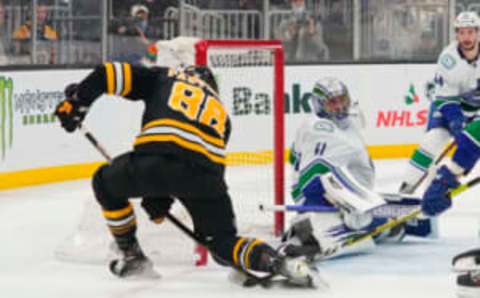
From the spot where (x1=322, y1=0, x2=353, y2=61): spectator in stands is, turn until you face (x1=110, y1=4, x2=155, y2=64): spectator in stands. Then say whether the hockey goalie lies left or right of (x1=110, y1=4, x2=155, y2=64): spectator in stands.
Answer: left

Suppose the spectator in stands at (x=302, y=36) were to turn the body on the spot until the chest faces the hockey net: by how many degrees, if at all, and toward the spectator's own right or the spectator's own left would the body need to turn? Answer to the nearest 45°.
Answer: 0° — they already face it

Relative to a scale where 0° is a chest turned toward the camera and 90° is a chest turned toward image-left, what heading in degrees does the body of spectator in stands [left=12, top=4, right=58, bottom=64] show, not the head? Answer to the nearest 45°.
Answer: approximately 0°

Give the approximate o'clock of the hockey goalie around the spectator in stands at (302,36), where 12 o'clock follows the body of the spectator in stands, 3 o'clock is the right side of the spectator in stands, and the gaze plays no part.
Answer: The hockey goalie is roughly at 12 o'clock from the spectator in stands.

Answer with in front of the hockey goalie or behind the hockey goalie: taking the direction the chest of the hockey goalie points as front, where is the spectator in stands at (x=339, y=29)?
behind

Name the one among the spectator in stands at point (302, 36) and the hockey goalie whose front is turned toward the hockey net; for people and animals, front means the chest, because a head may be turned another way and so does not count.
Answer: the spectator in stands
